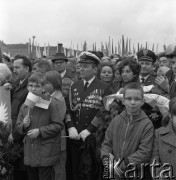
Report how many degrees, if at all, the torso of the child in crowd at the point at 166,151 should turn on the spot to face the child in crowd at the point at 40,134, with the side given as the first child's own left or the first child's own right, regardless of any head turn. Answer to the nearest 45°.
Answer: approximately 90° to the first child's own right

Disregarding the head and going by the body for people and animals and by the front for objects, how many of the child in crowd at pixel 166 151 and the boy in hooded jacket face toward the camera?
2

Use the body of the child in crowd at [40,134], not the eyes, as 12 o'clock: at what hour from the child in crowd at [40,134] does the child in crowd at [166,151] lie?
the child in crowd at [166,151] is roughly at 9 o'clock from the child in crowd at [40,134].

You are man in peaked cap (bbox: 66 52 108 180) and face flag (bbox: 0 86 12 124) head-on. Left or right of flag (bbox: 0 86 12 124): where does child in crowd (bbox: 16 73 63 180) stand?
left

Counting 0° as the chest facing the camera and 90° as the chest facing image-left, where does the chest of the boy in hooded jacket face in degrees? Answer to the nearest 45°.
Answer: approximately 0°

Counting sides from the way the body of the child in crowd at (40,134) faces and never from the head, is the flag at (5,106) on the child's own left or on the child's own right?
on the child's own right

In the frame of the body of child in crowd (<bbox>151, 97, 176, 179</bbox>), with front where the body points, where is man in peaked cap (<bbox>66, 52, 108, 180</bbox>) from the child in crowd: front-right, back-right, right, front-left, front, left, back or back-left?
back-right

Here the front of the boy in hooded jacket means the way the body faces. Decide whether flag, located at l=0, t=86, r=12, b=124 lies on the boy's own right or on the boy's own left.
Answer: on the boy's own right

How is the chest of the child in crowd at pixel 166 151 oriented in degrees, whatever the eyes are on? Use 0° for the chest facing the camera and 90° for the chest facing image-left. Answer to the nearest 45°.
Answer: approximately 0°
